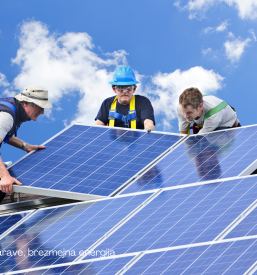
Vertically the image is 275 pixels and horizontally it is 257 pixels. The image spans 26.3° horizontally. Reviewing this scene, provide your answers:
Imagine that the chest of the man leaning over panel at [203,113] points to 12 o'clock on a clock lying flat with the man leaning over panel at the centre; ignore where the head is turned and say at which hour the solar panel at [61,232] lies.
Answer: The solar panel is roughly at 12 o'clock from the man leaning over panel.

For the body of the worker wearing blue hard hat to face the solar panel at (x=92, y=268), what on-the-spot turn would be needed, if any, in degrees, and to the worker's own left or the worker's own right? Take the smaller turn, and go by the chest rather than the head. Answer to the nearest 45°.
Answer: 0° — they already face it

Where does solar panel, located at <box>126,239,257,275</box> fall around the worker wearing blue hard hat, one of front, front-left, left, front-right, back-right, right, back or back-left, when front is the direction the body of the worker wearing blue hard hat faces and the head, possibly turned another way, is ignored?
front

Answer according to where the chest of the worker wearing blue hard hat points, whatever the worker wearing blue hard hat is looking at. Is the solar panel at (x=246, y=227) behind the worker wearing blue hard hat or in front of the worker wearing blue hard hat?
in front

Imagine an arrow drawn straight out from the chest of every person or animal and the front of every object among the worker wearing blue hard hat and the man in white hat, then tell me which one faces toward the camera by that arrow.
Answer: the worker wearing blue hard hat

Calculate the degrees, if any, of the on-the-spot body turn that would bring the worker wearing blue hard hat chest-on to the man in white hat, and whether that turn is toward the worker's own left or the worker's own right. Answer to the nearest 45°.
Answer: approximately 45° to the worker's own right

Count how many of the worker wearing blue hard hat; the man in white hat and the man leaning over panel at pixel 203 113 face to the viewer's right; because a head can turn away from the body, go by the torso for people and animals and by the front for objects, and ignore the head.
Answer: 1

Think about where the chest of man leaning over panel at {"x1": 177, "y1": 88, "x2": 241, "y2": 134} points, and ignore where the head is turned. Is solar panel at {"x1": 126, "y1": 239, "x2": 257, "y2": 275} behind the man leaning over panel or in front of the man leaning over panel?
in front

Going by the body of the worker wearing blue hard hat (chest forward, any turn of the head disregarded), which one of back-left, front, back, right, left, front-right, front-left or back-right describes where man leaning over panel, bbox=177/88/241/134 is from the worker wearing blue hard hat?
front-left

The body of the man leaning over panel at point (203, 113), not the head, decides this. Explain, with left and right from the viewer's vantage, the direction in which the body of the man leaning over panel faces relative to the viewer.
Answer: facing the viewer and to the left of the viewer

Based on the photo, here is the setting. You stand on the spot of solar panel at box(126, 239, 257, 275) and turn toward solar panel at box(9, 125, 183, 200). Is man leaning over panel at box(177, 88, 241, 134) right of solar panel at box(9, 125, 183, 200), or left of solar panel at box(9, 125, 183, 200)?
right

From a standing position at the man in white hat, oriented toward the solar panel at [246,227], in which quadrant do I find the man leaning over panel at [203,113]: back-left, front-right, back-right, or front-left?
front-left

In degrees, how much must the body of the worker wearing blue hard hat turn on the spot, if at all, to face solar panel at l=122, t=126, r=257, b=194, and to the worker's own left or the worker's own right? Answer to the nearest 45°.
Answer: approximately 45° to the worker's own left

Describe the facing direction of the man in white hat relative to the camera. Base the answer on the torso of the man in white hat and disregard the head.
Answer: to the viewer's right

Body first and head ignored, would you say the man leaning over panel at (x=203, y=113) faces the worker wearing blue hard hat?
no

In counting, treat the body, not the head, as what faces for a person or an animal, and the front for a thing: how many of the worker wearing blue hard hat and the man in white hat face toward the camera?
1

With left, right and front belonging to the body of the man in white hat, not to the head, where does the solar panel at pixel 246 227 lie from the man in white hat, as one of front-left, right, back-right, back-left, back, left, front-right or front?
front-right

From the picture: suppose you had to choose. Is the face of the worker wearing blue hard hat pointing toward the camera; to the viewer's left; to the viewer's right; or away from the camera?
toward the camera

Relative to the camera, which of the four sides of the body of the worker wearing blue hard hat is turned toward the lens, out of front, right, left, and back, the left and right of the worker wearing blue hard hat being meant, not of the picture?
front
